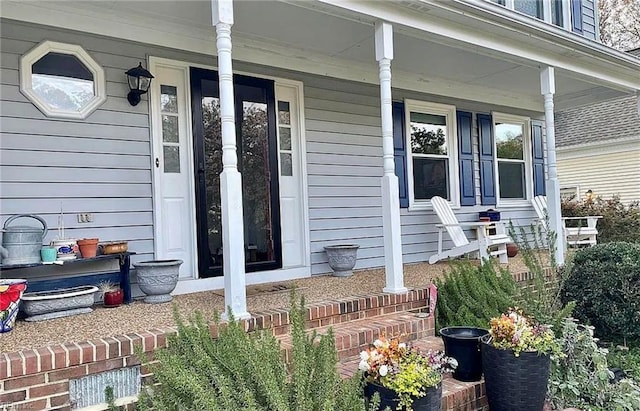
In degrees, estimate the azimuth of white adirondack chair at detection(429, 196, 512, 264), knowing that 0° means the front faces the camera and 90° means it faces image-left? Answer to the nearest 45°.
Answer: approximately 315°

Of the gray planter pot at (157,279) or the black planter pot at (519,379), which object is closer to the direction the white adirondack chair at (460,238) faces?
the black planter pot

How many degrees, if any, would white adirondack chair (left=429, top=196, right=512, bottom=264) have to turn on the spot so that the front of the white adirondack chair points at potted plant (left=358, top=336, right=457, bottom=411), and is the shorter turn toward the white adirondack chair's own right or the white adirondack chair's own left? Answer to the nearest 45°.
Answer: approximately 45° to the white adirondack chair's own right

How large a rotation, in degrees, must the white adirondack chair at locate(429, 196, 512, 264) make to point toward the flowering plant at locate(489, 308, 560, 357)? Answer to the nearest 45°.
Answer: approximately 45° to its right

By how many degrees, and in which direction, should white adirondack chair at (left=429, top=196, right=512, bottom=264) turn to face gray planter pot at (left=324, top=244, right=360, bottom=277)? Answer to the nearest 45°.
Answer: approximately 90° to its right

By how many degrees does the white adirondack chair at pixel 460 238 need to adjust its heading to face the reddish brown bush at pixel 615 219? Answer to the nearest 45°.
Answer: approximately 90° to its left

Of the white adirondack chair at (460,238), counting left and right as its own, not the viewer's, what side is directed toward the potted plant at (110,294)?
right

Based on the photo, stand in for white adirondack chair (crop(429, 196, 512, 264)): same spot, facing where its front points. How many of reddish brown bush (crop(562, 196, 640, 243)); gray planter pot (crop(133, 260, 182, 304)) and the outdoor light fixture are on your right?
2

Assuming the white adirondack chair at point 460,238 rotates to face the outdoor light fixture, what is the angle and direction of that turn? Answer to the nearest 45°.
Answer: approximately 90° to its right

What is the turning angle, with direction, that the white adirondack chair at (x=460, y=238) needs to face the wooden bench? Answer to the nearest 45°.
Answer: approximately 90° to its right

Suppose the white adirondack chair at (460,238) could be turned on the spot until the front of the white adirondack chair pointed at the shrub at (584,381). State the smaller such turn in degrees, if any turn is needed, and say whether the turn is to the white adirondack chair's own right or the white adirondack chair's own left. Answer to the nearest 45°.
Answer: approximately 45° to the white adirondack chair's own right
